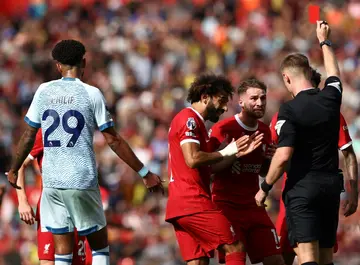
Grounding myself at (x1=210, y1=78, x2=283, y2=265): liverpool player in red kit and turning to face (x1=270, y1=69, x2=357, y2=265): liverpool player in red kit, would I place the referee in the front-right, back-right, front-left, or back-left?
front-right

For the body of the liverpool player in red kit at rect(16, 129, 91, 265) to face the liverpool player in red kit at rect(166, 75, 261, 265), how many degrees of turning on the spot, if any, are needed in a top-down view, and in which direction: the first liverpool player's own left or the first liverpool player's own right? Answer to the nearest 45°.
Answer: approximately 45° to the first liverpool player's own left

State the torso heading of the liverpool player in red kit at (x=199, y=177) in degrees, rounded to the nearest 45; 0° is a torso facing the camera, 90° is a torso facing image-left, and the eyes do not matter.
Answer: approximately 270°

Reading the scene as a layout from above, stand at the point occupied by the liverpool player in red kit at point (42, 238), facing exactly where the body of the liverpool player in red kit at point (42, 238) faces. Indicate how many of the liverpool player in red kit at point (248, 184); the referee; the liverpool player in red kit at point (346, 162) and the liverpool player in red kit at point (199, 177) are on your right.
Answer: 0

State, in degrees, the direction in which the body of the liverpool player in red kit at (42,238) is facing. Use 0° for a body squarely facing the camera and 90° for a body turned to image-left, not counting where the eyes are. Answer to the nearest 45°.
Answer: approximately 0°

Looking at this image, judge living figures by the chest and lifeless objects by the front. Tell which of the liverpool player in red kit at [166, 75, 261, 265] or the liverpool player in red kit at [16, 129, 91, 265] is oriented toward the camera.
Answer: the liverpool player in red kit at [16, 129, 91, 265]

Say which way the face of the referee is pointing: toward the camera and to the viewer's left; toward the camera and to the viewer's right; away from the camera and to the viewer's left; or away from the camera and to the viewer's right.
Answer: away from the camera and to the viewer's left

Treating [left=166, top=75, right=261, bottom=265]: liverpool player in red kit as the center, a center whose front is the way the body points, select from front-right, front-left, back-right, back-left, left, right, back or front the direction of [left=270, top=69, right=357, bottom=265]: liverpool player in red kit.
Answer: front

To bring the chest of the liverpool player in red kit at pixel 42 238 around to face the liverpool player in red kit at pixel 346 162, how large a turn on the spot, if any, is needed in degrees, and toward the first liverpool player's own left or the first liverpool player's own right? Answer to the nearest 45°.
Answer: approximately 90° to the first liverpool player's own left
